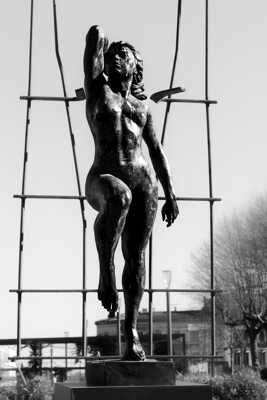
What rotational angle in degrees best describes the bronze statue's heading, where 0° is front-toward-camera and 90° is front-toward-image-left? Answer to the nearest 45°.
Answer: approximately 0°

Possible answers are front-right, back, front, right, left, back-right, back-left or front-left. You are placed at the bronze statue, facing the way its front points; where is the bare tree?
back
